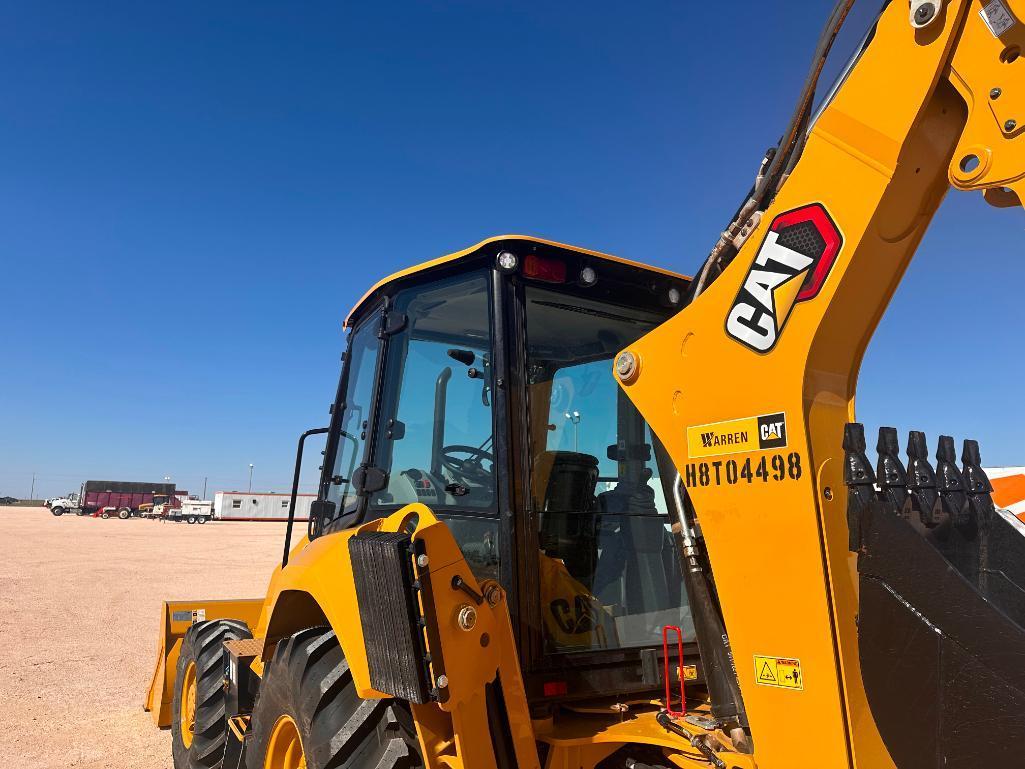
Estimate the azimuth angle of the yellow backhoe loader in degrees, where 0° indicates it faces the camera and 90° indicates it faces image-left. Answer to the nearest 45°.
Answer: approximately 135°
